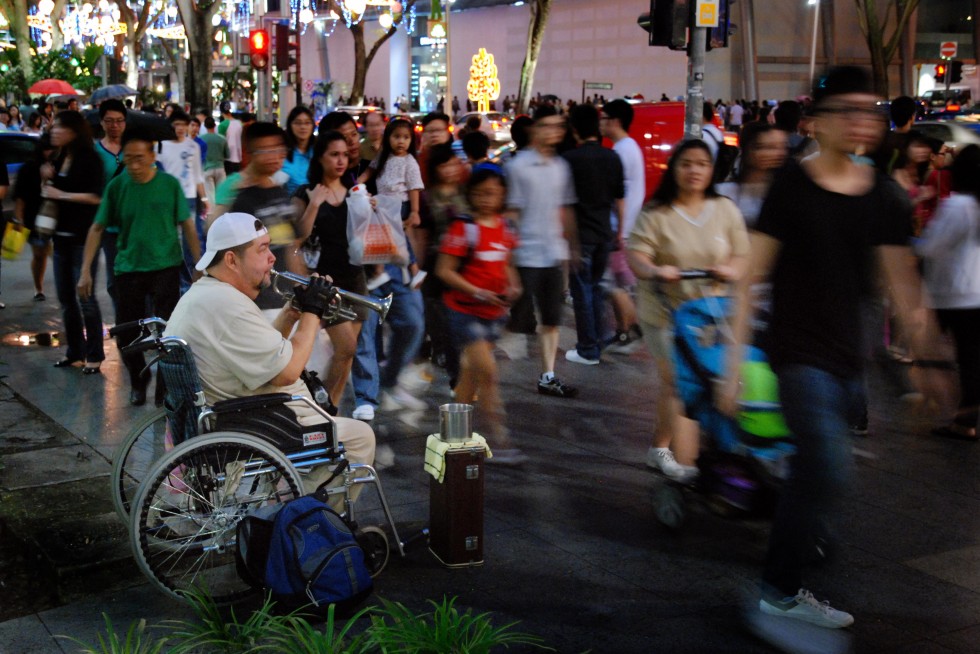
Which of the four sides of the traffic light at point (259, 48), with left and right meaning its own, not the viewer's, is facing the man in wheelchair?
front

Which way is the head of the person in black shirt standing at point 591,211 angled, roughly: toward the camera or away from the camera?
away from the camera

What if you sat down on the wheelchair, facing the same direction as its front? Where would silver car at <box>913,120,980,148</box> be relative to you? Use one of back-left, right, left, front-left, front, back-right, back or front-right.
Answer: front-left

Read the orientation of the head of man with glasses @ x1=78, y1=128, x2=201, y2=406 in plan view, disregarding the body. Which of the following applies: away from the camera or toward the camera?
toward the camera

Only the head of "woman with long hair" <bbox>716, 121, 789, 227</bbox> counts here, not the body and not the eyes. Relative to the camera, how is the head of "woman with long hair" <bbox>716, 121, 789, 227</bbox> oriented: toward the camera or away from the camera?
toward the camera

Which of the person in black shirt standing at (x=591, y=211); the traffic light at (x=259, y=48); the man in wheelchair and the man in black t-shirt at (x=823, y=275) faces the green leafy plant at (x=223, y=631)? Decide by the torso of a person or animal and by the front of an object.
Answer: the traffic light

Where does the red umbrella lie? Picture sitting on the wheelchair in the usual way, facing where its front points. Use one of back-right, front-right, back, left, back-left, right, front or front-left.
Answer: left

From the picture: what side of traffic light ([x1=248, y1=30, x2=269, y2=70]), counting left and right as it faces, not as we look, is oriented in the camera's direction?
front

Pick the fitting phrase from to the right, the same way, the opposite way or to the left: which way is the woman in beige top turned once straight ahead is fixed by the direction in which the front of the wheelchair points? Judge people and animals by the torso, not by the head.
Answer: to the right

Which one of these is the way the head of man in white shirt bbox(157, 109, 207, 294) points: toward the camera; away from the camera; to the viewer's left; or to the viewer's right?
toward the camera

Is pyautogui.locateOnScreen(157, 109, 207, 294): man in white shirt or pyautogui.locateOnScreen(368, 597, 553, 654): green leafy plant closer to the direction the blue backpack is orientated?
the green leafy plant

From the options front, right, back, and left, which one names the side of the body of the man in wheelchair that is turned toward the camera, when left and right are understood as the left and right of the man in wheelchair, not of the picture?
right

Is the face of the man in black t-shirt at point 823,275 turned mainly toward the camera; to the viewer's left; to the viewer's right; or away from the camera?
toward the camera

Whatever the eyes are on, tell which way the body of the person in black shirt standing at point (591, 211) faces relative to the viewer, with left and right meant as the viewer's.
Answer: facing away from the viewer and to the left of the viewer

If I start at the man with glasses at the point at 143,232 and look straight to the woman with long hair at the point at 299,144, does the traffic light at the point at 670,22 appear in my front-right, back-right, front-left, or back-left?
front-right

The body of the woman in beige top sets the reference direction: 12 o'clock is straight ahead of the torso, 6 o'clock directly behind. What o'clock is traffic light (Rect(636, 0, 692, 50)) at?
The traffic light is roughly at 6 o'clock from the woman in beige top.

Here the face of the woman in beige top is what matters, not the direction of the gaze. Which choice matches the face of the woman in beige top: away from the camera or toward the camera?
toward the camera

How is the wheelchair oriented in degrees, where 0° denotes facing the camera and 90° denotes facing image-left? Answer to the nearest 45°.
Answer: approximately 270°
